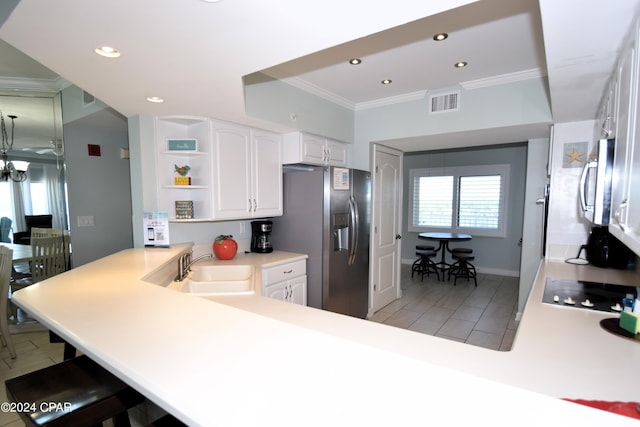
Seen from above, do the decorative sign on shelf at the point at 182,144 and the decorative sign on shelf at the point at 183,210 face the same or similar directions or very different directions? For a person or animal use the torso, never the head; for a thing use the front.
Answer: same or similar directions

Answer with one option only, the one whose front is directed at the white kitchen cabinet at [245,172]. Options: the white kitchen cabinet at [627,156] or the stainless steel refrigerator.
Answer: the white kitchen cabinet at [627,156]

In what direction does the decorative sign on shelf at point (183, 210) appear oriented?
toward the camera

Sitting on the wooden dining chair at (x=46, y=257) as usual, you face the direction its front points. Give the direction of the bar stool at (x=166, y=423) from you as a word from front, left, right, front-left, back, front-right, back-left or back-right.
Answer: back-left

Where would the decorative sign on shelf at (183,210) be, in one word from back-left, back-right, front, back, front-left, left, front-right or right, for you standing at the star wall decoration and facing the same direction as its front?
front-right

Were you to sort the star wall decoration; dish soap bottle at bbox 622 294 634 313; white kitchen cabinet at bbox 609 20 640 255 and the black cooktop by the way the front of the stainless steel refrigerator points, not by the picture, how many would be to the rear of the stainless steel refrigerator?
0

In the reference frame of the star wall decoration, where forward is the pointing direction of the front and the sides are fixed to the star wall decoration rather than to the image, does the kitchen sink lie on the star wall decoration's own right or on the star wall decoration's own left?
on the star wall decoration's own right

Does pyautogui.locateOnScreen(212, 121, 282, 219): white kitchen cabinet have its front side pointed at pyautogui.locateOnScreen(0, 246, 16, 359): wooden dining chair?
no

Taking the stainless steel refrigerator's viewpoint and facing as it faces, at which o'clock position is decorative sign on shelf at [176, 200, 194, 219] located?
The decorative sign on shelf is roughly at 4 o'clock from the stainless steel refrigerator.

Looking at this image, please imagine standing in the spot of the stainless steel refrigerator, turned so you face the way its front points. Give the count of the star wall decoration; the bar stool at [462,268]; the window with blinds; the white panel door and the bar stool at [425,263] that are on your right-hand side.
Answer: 0

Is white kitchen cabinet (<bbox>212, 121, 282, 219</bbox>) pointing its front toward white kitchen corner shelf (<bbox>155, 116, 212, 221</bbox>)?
no

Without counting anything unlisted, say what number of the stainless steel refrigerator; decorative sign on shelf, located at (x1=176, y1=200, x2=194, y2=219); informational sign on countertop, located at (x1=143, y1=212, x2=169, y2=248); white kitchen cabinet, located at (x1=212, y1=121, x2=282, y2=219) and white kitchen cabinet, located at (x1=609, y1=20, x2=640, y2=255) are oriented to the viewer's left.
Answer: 1

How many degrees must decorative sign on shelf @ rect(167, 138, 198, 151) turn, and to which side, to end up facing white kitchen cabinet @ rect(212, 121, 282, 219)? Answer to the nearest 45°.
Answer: approximately 90° to its left

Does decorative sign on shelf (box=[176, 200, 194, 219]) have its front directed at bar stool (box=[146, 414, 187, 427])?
yes

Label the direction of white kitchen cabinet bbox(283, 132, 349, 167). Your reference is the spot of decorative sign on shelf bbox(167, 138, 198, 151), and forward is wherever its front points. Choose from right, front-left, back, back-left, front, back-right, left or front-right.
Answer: left
